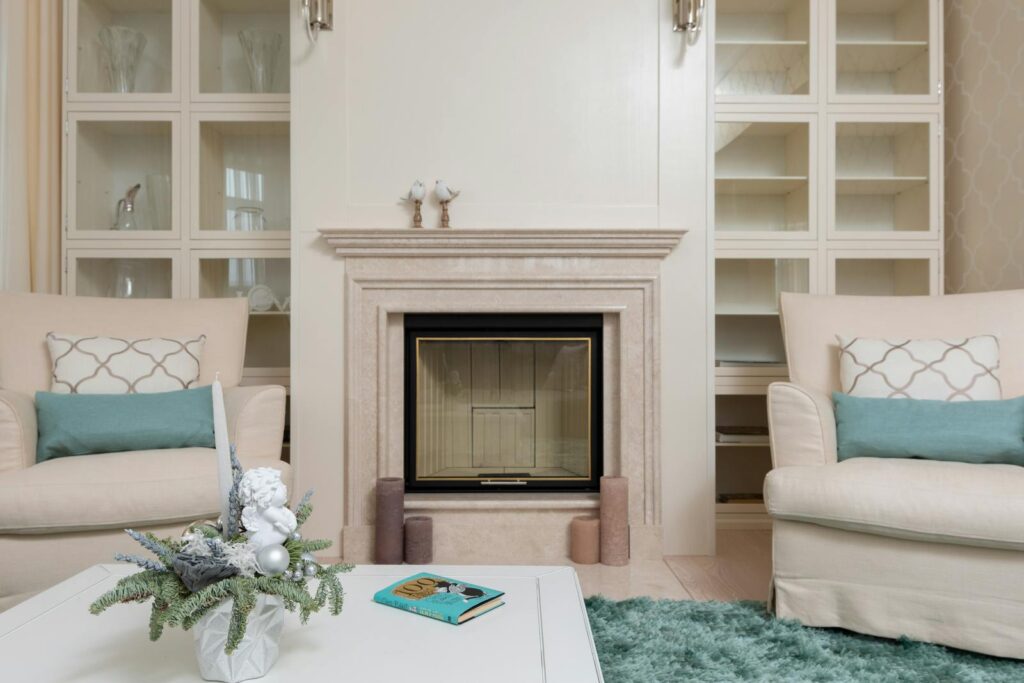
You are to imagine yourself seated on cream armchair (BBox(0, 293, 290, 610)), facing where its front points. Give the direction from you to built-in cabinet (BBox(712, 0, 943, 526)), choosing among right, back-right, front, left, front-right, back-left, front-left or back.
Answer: left

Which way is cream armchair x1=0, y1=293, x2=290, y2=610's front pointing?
toward the camera

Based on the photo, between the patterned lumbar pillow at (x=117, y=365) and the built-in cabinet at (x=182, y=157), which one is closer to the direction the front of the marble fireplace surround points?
the patterned lumbar pillow

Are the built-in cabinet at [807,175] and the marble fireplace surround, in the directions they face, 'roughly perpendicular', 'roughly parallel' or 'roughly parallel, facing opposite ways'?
roughly parallel

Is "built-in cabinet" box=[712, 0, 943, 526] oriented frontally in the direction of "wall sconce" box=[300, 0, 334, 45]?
no

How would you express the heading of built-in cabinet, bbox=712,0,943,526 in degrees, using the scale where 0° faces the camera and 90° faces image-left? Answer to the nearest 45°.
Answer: approximately 0°

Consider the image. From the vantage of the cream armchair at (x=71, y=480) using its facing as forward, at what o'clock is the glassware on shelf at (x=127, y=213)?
The glassware on shelf is roughly at 6 o'clock from the cream armchair.

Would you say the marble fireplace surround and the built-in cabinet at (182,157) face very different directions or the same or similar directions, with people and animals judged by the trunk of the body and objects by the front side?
same or similar directions

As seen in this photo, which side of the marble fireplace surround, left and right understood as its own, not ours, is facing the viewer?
front

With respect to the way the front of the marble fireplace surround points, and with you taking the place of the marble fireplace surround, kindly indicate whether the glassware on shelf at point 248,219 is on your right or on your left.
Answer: on your right

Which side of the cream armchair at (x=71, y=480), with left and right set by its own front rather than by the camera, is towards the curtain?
back

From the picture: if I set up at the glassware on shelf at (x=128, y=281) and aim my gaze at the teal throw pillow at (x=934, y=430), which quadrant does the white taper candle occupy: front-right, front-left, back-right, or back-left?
front-right

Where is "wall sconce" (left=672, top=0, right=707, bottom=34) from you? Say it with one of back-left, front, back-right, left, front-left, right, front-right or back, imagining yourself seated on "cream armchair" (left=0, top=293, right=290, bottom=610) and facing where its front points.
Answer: left

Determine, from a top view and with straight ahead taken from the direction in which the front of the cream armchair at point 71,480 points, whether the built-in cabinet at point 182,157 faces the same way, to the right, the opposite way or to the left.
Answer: the same way

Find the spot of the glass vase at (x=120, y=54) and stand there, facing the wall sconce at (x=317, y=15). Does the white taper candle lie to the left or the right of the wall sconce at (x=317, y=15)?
right

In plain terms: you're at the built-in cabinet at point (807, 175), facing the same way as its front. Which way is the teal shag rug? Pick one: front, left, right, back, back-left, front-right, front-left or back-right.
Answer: front

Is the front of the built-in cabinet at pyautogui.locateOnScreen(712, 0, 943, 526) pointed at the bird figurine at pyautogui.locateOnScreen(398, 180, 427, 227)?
no

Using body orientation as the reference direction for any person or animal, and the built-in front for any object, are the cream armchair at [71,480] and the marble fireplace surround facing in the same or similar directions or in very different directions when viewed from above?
same or similar directions

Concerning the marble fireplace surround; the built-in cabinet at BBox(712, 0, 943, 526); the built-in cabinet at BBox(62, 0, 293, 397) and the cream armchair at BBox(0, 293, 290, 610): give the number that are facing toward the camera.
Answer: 4

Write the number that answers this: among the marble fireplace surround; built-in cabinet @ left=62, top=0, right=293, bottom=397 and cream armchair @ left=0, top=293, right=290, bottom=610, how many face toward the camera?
3
